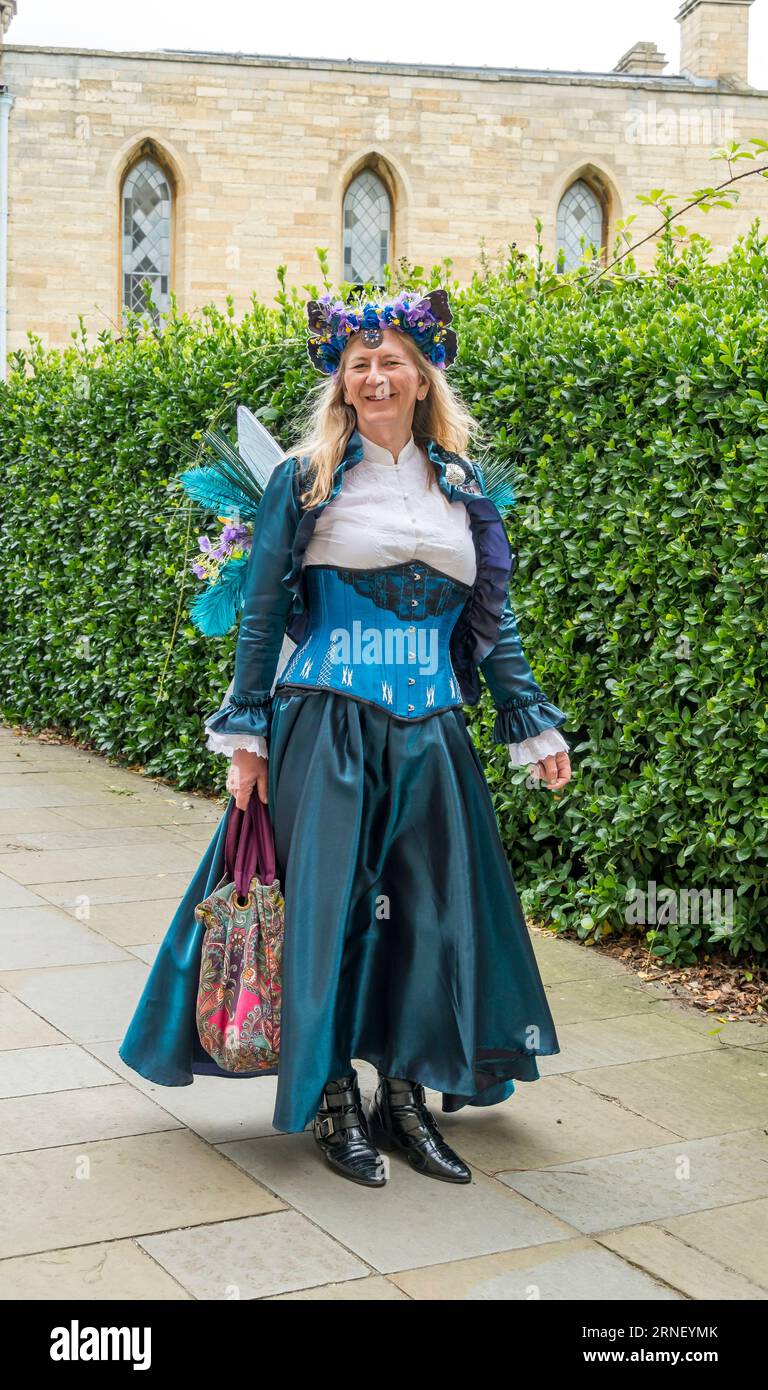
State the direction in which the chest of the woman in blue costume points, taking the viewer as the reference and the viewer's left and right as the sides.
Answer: facing the viewer and to the right of the viewer
